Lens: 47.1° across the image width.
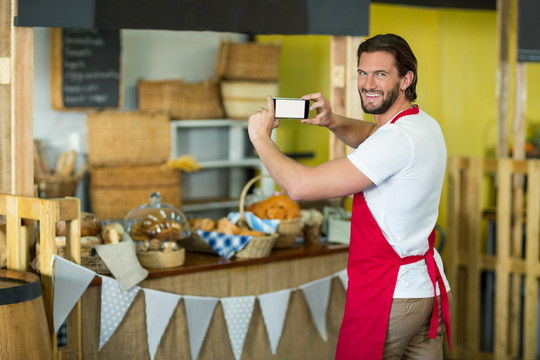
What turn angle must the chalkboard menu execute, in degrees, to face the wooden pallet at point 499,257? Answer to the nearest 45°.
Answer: approximately 45° to its left

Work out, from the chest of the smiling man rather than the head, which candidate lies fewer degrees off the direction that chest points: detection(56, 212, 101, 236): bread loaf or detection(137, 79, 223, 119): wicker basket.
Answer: the bread loaf

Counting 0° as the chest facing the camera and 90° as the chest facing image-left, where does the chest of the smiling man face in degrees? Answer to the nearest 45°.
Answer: approximately 90°

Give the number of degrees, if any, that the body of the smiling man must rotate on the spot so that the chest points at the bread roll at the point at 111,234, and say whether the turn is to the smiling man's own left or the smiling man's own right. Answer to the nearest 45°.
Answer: approximately 45° to the smiling man's own right

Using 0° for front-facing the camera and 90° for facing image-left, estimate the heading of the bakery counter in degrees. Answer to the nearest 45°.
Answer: approximately 0°

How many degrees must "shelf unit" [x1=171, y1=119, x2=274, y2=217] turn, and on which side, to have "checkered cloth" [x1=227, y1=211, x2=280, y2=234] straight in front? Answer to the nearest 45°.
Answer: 0° — it already faces it

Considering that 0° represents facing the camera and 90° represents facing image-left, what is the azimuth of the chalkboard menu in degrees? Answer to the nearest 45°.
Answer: approximately 0°

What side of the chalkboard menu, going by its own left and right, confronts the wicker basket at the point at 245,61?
left
